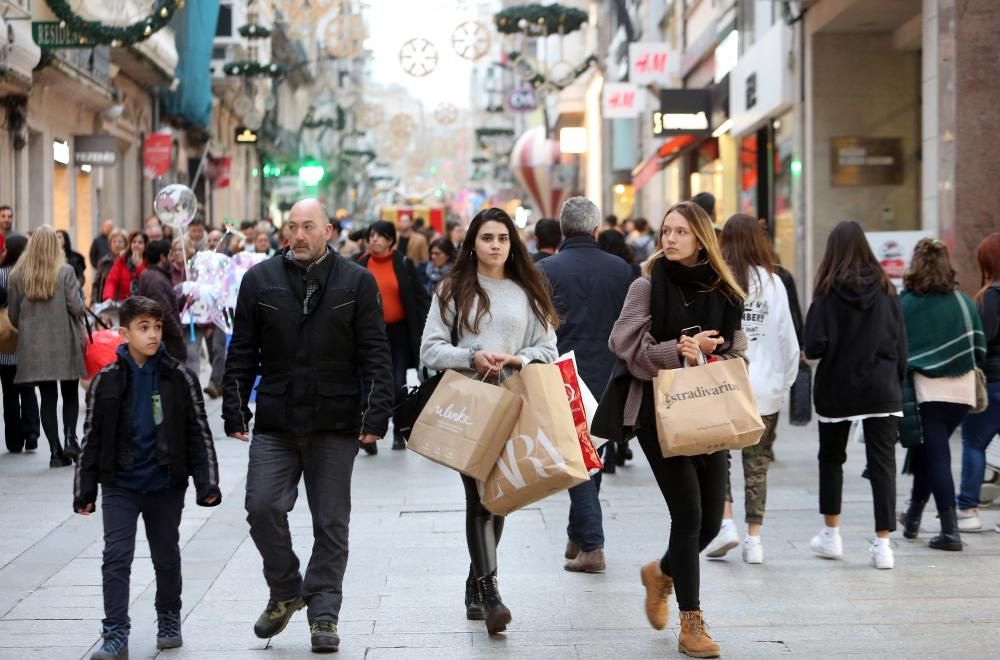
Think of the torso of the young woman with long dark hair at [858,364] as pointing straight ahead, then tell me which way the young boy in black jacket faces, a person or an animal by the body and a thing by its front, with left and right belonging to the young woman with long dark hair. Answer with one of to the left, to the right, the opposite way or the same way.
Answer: the opposite way

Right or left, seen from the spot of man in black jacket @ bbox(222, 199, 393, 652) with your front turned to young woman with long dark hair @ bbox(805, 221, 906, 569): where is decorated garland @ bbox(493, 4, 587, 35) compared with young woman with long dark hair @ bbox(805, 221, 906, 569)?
left

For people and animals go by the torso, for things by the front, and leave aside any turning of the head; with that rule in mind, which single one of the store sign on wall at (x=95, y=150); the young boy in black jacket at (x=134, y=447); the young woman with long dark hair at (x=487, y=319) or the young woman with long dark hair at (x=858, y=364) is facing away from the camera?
the young woman with long dark hair at (x=858, y=364)

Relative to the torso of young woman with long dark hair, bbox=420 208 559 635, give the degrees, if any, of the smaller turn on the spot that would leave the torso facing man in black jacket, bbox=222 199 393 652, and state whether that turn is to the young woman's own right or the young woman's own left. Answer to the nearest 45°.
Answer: approximately 45° to the young woman's own right

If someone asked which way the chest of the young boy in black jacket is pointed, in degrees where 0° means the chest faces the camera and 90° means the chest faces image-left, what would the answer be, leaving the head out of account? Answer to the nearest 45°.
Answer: approximately 0°

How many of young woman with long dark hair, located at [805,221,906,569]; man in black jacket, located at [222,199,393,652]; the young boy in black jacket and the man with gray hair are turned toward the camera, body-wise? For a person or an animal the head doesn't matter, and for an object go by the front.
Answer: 2

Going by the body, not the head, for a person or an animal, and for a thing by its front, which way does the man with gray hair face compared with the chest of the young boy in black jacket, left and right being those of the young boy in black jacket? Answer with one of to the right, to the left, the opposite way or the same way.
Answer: the opposite way

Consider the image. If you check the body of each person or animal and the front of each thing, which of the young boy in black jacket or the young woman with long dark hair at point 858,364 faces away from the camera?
the young woman with long dark hair
